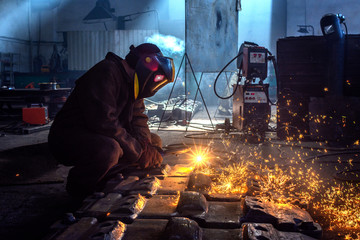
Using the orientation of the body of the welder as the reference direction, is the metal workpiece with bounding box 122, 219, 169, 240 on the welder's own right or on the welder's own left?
on the welder's own right

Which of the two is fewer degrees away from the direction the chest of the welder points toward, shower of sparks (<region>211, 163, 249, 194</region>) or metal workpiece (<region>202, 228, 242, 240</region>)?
the shower of sparks

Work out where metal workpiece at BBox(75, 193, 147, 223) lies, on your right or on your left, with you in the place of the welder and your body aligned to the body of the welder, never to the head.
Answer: on your right

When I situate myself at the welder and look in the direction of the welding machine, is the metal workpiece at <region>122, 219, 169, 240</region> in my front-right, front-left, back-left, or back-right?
back-right

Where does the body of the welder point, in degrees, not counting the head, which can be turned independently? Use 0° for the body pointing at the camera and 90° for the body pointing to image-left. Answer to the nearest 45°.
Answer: approximately 270°

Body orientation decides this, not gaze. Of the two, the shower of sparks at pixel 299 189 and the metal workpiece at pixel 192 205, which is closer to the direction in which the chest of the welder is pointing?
the shower of sparks

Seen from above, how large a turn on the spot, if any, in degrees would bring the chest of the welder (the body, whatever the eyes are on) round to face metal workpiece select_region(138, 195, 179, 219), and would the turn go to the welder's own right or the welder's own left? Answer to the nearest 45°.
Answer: approximately 45° to the welder's own right

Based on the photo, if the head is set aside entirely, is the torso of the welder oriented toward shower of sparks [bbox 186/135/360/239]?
yes

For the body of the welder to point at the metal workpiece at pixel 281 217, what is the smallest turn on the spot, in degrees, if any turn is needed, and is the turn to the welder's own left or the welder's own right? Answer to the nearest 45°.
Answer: approximately 45° to the welder's own right

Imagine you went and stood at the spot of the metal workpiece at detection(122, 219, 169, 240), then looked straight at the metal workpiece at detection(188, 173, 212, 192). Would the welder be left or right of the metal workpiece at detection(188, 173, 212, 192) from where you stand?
left

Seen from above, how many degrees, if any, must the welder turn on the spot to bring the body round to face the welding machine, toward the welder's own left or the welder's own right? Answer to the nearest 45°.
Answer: approximately 45° to the welder's own left

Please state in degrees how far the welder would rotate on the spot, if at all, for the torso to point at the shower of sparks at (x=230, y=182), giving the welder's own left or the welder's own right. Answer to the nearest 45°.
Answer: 0° — they already face it
